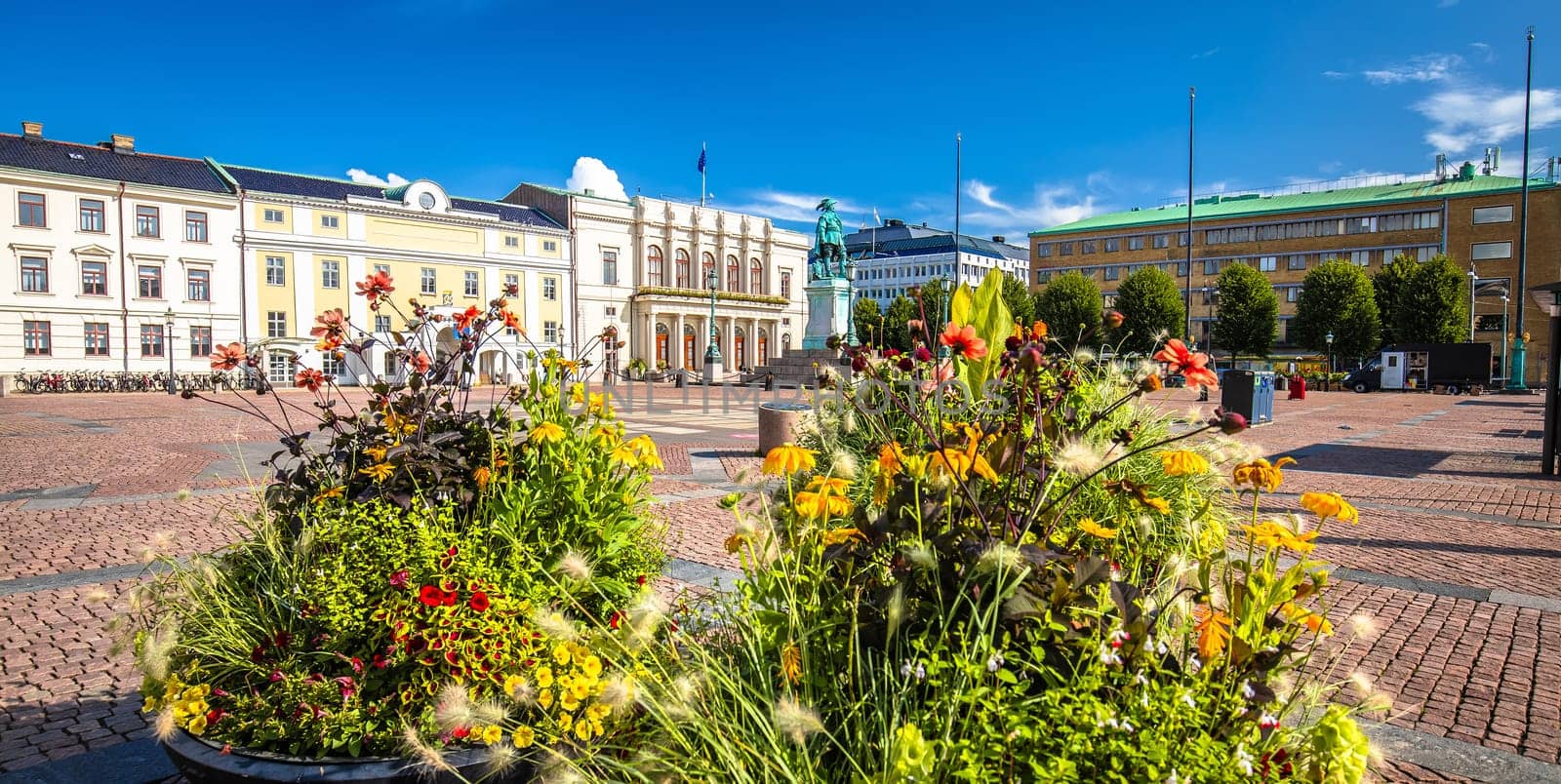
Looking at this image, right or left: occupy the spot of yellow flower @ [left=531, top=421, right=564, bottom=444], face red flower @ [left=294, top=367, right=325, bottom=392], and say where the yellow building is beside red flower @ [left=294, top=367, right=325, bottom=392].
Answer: right

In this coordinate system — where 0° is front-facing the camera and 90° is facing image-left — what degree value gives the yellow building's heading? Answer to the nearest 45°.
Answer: approximately 315°

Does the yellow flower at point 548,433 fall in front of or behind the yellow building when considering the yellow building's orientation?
in front

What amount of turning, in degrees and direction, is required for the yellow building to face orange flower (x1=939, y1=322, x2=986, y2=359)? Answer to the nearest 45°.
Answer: approximately 45° to its right

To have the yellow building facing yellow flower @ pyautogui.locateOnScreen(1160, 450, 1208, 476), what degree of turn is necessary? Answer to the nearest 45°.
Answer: approximately 45° to its right

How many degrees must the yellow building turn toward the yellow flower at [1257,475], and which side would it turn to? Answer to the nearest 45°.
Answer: approximately 45° to its right

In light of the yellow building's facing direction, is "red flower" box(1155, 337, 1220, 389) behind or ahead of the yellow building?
ahead

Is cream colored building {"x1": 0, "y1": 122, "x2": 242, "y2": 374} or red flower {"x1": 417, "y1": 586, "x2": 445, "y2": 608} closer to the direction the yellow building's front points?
the red flower

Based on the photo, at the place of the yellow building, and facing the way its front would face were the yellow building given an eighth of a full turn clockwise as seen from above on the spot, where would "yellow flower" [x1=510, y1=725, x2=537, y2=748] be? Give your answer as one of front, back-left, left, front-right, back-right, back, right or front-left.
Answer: front

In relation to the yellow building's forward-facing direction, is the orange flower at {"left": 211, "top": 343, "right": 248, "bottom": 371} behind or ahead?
ahead

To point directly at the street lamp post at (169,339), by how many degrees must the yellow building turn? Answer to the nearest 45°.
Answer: approximately 90° to its right
